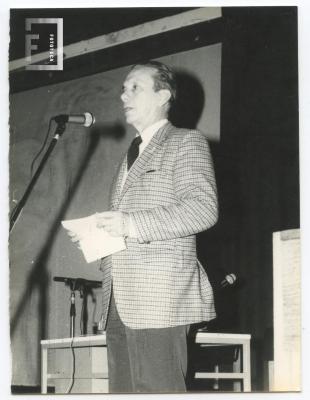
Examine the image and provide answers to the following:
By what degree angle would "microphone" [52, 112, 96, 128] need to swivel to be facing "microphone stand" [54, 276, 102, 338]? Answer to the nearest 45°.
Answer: approximately 90° to its left

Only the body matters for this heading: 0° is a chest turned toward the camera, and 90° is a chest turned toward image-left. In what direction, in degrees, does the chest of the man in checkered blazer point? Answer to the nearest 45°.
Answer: approximately 45°

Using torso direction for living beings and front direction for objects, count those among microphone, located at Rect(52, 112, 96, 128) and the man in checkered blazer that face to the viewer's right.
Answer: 1

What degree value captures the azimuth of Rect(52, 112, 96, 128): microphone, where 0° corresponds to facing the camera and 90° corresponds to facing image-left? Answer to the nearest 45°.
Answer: approximately 270°
